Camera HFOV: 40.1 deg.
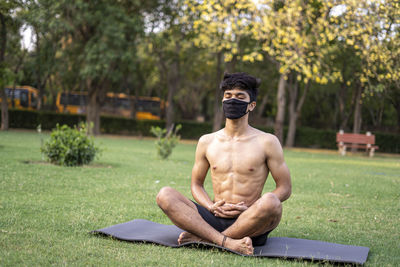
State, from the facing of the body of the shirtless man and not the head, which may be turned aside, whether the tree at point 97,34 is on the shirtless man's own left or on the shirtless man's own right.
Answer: on the shirtless man's own right

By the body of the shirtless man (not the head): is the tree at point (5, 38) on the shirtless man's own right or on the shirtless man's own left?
on the shirtless man's own right

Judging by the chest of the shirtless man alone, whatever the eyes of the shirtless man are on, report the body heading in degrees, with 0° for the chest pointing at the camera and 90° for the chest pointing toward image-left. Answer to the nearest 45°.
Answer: approximately 45°

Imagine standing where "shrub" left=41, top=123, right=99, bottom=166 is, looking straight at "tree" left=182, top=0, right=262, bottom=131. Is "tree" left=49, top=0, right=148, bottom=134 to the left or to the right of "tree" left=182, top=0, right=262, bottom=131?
left

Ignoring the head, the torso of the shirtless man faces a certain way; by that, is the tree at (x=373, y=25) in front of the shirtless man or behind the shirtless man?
behind
